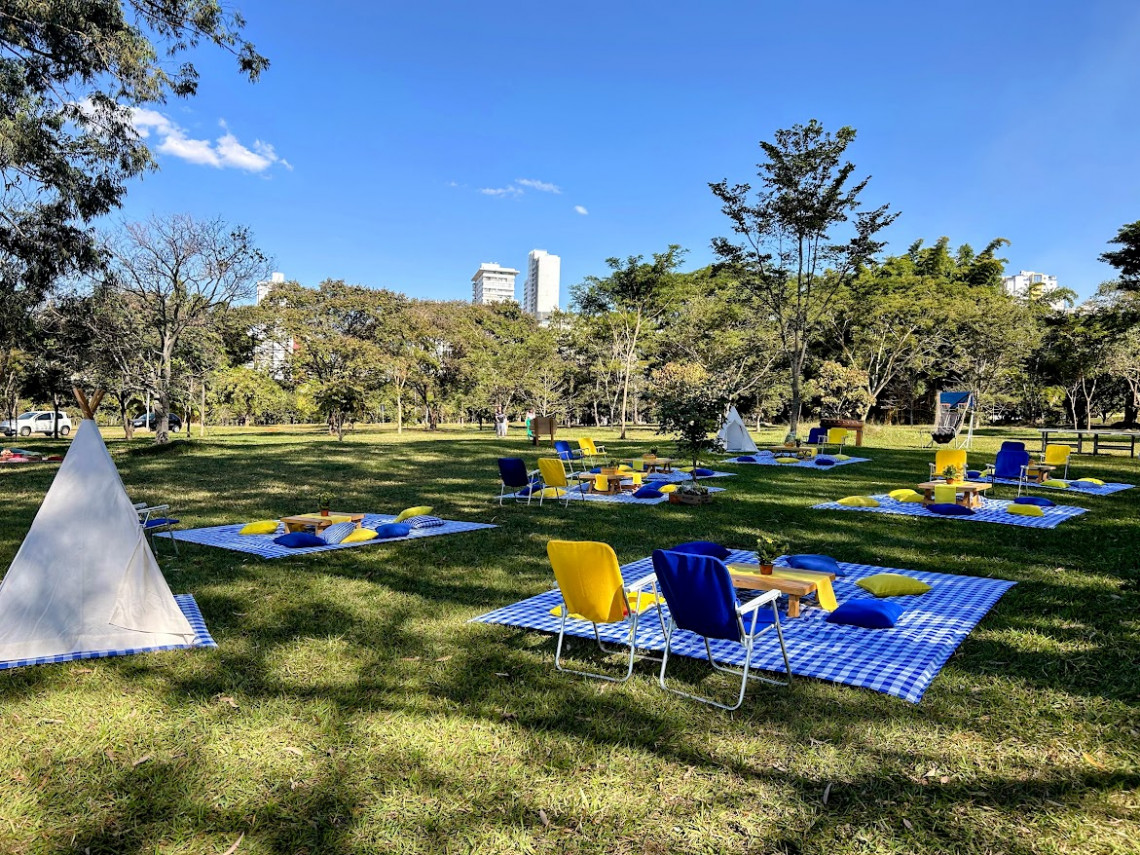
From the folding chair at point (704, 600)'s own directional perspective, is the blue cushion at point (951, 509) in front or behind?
in front

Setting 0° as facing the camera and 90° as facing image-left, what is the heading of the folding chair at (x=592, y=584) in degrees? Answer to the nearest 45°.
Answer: approximately 225°

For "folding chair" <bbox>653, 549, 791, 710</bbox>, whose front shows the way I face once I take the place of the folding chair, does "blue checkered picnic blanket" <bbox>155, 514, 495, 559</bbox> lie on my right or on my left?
on my left

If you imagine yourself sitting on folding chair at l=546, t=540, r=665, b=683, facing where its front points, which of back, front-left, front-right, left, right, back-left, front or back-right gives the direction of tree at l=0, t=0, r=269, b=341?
left

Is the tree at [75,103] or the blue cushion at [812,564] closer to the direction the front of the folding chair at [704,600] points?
the blue cushion

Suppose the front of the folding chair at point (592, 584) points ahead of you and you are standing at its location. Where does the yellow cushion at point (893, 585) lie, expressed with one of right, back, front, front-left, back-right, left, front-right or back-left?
front

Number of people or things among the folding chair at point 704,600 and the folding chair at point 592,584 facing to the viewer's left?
0

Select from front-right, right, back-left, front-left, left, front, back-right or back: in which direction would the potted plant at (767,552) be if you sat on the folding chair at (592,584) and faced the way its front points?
front

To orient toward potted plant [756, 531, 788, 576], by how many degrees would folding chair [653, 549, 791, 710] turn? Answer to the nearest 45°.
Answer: approximately 45° to its left

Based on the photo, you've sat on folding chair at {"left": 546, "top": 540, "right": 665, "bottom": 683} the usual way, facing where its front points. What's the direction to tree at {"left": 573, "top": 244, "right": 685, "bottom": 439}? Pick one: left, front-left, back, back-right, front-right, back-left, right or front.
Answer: front-left

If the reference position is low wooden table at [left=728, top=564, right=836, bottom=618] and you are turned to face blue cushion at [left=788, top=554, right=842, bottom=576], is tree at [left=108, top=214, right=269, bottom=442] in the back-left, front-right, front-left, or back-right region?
front-left

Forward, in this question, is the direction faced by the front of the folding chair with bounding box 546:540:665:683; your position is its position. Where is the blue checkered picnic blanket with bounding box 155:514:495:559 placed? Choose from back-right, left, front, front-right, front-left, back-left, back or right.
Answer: left

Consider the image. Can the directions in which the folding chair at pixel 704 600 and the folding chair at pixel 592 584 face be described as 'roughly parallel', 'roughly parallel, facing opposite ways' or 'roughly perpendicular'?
roughly parallel

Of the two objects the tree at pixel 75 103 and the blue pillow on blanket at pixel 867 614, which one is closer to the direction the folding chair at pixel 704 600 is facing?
the blue pillow on blanket

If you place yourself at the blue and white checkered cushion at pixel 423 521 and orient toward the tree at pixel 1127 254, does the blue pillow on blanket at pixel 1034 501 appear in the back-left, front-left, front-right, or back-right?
front-right

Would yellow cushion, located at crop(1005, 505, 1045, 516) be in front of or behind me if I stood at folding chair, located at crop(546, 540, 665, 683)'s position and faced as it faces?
in front

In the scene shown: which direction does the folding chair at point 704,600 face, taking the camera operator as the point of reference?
facing away from the viewer and to the right of the viewer

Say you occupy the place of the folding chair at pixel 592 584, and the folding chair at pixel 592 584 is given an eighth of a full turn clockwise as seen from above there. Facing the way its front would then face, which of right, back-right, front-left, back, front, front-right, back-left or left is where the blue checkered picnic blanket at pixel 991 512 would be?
front-left

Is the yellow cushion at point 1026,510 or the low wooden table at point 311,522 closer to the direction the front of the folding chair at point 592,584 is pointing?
the yellow cushion
